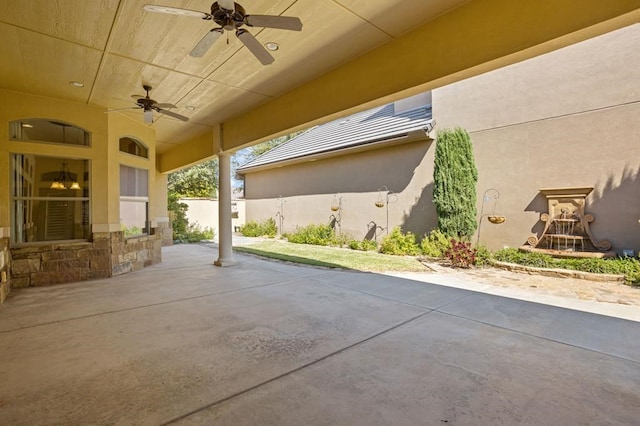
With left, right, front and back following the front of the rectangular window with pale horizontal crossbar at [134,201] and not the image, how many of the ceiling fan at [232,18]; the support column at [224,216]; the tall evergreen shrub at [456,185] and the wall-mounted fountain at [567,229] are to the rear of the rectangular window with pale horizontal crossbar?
0

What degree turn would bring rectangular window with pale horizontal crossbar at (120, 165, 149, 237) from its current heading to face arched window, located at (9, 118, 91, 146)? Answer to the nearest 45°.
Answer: approximately 90° to its right

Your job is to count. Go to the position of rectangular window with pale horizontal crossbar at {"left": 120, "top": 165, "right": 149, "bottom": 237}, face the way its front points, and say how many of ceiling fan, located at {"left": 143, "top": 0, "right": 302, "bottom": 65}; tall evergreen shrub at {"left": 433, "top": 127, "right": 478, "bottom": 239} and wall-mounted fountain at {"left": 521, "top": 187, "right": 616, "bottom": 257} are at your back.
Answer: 0

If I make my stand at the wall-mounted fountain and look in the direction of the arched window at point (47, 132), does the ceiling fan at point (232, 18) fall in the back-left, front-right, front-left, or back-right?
front-left

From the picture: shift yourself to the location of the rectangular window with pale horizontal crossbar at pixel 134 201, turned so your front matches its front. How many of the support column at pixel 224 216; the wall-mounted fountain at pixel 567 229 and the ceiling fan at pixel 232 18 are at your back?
0

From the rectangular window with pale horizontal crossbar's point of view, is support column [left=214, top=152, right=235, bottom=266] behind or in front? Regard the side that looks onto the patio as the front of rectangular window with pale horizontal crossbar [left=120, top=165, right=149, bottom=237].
in front

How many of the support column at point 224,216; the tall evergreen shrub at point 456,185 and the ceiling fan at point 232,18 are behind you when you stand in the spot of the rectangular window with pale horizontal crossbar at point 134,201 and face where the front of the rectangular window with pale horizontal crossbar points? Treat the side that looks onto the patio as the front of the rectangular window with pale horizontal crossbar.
0

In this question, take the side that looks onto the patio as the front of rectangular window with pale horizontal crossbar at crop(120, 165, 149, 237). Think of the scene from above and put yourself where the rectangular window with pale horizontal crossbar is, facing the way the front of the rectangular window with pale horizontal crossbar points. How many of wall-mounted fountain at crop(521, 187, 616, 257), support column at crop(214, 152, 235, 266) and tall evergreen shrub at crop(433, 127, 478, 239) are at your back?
0

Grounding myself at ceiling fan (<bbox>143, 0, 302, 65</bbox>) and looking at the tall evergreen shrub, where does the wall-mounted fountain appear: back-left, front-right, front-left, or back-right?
front-right

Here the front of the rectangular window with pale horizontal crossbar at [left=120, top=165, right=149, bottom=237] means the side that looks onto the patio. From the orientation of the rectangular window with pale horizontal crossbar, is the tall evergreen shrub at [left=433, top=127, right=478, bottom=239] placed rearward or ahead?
ahead

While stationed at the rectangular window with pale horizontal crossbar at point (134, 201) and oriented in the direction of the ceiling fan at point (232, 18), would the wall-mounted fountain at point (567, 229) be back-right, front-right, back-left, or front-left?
front-left

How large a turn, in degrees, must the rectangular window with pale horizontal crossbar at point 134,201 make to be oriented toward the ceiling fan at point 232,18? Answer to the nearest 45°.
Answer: approximately 45° to its right

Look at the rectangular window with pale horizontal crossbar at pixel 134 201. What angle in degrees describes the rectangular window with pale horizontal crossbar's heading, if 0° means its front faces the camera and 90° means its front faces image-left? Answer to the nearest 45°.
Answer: approximately 315°

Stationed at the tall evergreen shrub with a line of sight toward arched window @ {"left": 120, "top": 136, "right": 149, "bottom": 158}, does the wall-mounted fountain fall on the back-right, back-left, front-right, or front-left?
back-left
